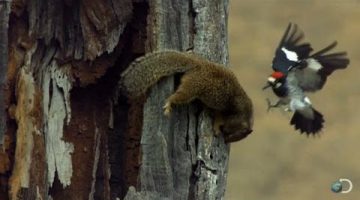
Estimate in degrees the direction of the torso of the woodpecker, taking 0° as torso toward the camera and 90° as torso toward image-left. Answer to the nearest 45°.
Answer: approximately 90°
